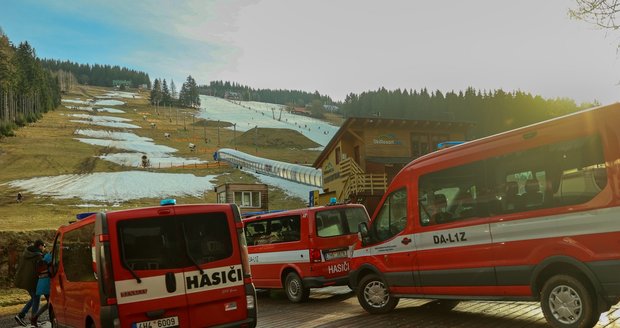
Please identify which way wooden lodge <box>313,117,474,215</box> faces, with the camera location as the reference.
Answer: facing the viewer

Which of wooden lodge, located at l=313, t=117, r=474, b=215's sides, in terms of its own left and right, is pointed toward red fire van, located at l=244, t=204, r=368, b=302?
front

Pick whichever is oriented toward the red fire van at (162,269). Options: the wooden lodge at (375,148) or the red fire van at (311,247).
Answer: the wooden lodge

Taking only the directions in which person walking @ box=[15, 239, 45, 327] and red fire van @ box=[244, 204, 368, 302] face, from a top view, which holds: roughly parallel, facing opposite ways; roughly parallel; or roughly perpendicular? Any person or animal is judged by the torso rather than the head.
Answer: roughly perpendicular

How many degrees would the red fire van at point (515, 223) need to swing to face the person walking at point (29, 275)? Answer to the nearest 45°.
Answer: approximately 45° to its left

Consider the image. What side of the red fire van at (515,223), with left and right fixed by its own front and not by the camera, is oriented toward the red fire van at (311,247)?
front

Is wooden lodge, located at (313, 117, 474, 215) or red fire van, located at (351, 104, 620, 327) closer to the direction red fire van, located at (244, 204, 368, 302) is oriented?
the wooden lodge

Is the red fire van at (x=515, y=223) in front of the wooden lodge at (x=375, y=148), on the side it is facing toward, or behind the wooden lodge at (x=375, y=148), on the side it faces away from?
in front

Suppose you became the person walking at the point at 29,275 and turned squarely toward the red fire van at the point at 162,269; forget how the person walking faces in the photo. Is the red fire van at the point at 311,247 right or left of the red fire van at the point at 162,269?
left

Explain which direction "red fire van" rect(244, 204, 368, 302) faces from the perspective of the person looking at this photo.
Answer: facing away from the viewer and to the left of the viewer

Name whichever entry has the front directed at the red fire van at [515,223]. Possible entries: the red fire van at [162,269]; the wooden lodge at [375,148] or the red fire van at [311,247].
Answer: the wooden lodge

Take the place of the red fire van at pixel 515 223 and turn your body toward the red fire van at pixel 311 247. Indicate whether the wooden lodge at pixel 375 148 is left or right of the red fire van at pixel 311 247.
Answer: right

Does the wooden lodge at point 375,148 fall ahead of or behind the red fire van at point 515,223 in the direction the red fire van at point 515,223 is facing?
ahead

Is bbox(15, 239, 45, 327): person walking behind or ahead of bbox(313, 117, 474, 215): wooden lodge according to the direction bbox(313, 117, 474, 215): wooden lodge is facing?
ahead
